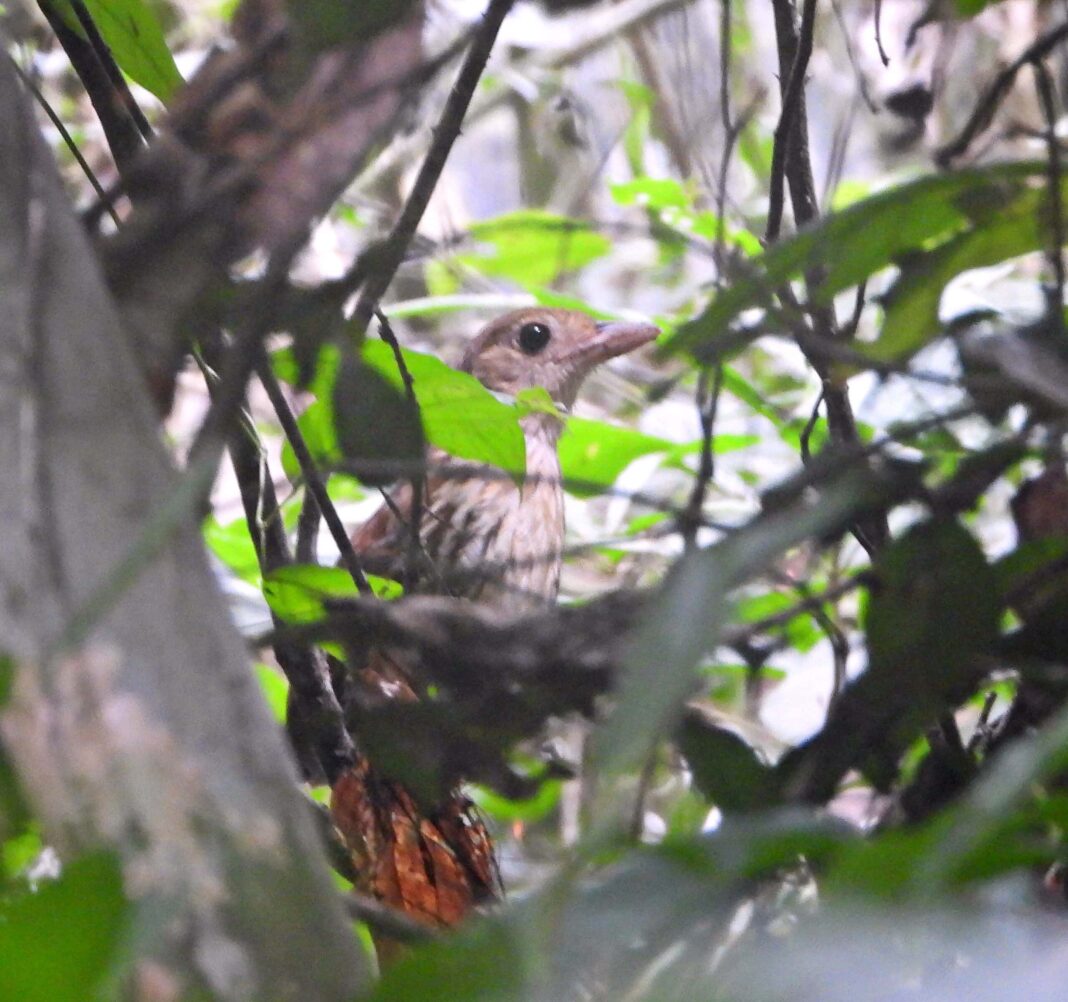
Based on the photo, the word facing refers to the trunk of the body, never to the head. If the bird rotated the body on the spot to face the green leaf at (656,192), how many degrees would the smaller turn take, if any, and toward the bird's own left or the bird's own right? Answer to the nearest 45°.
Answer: approximately 45° to the bird's own left

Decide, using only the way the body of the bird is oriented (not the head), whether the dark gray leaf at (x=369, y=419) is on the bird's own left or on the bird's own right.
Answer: on the bird's own right

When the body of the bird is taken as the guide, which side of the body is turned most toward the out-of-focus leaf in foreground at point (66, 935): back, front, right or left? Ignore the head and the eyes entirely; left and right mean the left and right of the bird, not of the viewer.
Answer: right

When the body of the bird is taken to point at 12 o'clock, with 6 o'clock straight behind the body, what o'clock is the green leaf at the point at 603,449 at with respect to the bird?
The green leaf is roughly at 10 o'clock from the bird.

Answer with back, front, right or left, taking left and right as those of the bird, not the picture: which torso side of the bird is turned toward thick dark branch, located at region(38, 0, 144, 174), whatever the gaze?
right

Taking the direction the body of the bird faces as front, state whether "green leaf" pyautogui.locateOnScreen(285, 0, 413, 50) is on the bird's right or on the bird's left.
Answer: on the bird's right
